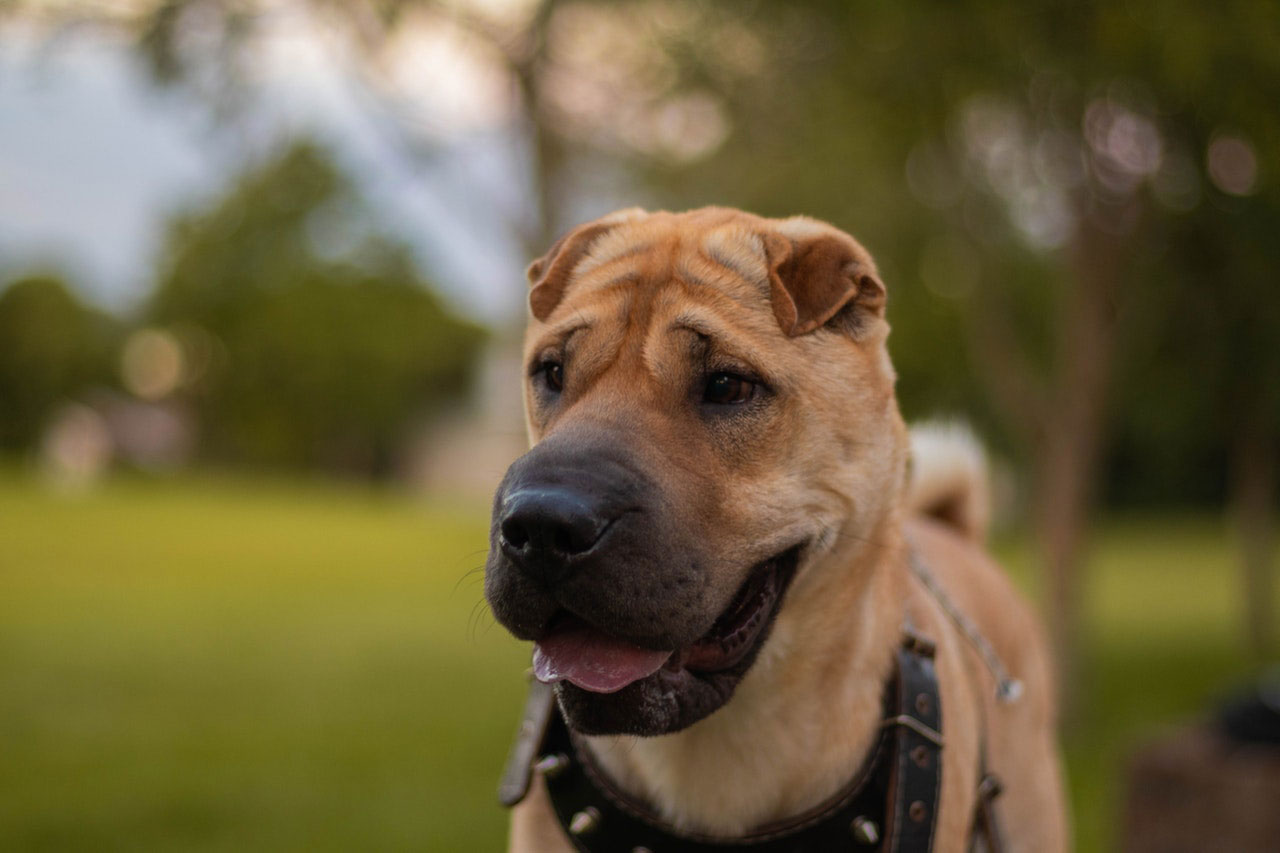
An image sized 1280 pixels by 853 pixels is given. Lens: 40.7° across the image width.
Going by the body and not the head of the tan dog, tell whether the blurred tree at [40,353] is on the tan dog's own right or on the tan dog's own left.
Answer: on the tan dog's own right

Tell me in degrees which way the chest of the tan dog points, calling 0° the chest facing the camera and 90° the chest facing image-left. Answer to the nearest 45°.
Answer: approximately 45°

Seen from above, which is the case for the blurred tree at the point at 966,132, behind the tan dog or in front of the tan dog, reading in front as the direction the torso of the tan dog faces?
behind
